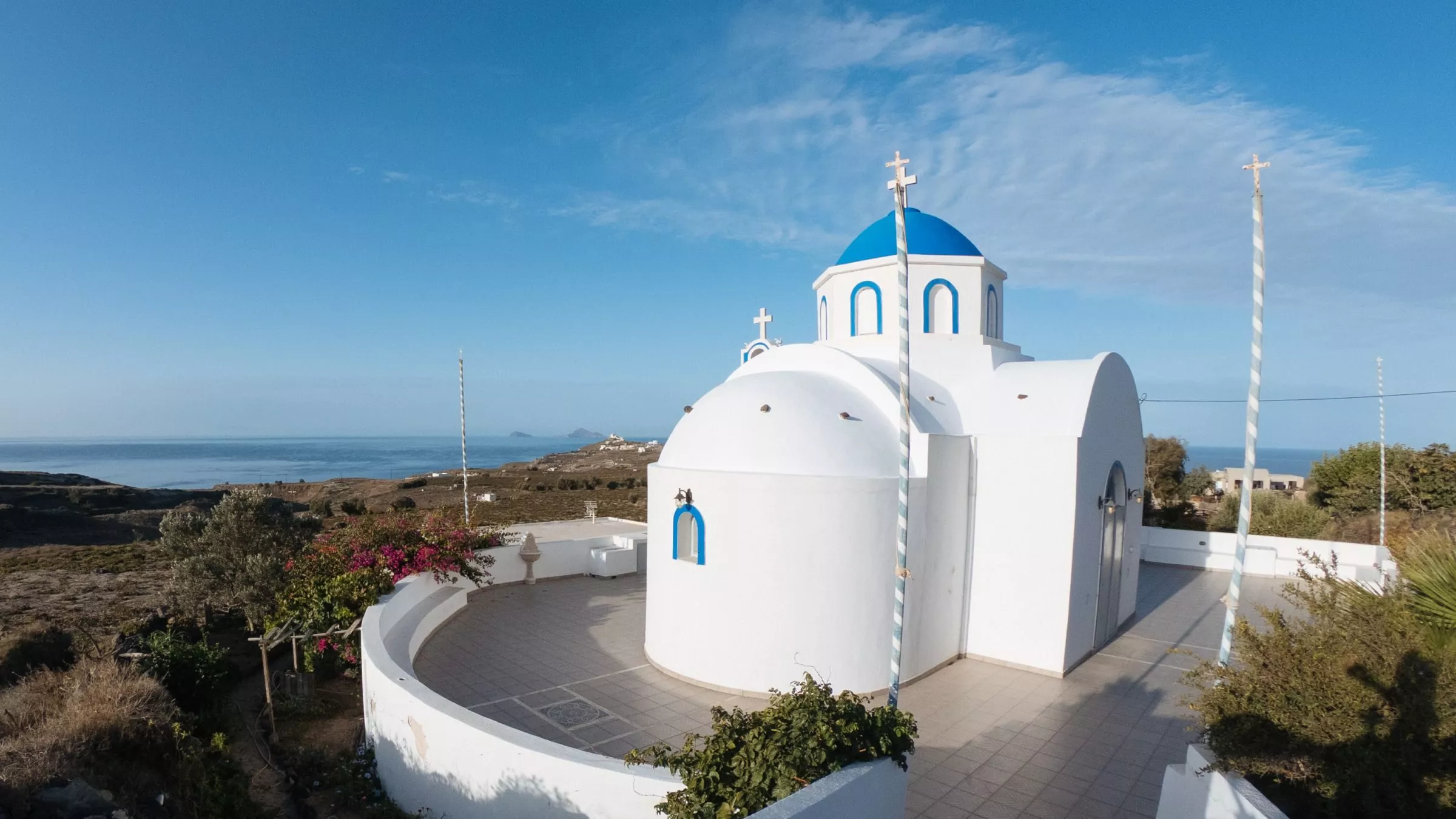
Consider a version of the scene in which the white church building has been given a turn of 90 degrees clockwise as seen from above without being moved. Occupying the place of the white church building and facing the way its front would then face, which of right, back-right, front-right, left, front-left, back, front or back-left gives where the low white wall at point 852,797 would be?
front-right

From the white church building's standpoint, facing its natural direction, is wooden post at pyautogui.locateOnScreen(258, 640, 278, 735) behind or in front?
behind

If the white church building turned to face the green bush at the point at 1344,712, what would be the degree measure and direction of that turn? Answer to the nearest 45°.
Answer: approximately 90° to its right

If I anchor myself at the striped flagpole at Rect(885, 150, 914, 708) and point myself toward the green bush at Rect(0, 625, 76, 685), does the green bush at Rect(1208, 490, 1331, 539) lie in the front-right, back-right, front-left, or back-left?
back-right

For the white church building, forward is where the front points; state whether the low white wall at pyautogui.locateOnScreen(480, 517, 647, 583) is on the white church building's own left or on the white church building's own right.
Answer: on the white church building's own left

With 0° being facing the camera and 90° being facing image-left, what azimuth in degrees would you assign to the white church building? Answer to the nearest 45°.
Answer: approximately 225°
